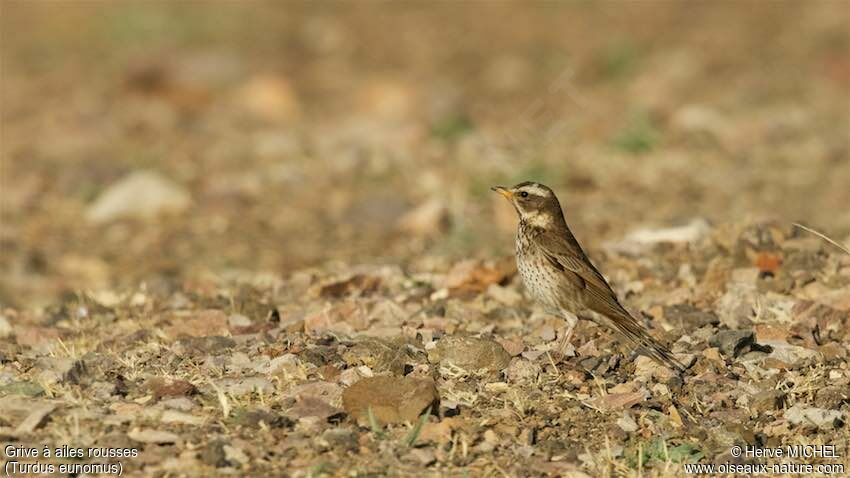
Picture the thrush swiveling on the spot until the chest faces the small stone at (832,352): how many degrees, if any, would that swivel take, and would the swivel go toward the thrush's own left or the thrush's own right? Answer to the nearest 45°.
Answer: approximately 180°

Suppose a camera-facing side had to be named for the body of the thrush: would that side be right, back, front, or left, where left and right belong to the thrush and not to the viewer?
left

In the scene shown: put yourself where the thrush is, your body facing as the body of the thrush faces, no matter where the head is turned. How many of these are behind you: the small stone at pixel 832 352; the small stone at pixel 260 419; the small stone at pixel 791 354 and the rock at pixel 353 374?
2

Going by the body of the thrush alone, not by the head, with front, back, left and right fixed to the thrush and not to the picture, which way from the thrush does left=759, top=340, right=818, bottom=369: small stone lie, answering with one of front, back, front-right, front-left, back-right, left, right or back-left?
back

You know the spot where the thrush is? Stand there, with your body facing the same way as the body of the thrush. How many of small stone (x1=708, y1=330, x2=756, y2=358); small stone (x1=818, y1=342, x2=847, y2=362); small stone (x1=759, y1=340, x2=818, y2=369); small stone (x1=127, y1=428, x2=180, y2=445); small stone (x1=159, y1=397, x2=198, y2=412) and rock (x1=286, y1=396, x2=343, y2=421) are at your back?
3

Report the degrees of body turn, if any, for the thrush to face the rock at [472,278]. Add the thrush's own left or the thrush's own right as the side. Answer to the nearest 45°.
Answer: approximately 45° to the thrush's own right

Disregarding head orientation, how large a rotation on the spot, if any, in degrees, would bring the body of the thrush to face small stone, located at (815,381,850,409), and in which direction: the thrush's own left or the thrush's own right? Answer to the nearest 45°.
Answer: approximately 180°

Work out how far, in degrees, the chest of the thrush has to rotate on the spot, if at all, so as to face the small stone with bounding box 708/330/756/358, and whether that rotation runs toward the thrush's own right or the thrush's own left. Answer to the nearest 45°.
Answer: approximately 180°

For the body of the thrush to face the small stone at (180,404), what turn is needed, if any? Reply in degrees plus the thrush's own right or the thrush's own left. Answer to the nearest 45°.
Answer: approximately 45° to the thrush's own left

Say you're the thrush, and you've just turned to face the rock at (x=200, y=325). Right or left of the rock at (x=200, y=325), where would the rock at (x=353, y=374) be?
left

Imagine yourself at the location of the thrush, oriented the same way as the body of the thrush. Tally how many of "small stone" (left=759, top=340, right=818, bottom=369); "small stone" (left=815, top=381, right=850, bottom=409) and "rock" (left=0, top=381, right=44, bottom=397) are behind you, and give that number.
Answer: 2
